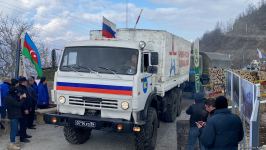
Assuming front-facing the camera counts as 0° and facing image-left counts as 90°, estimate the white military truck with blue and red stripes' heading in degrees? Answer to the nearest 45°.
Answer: approximately 45°

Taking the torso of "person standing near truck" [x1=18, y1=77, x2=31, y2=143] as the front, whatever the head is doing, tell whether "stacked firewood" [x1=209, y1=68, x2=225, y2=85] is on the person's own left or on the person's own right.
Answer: on the person's own left

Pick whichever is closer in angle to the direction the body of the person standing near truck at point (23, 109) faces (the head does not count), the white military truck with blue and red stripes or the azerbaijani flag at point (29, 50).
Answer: the white military truck with blue and red stripes

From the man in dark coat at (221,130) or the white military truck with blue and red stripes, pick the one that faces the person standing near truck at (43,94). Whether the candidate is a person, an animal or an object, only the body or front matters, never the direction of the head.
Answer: the man in dark coat

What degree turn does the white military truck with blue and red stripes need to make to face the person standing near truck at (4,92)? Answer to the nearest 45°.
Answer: approximately 90° to its right

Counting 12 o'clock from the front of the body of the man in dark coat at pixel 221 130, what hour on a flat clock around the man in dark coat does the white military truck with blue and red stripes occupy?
The white military truck with blue and red stripes is roughly at 12 o'clock from the man in dark coat.

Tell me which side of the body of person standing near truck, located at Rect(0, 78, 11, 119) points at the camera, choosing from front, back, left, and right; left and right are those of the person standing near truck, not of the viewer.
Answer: right
